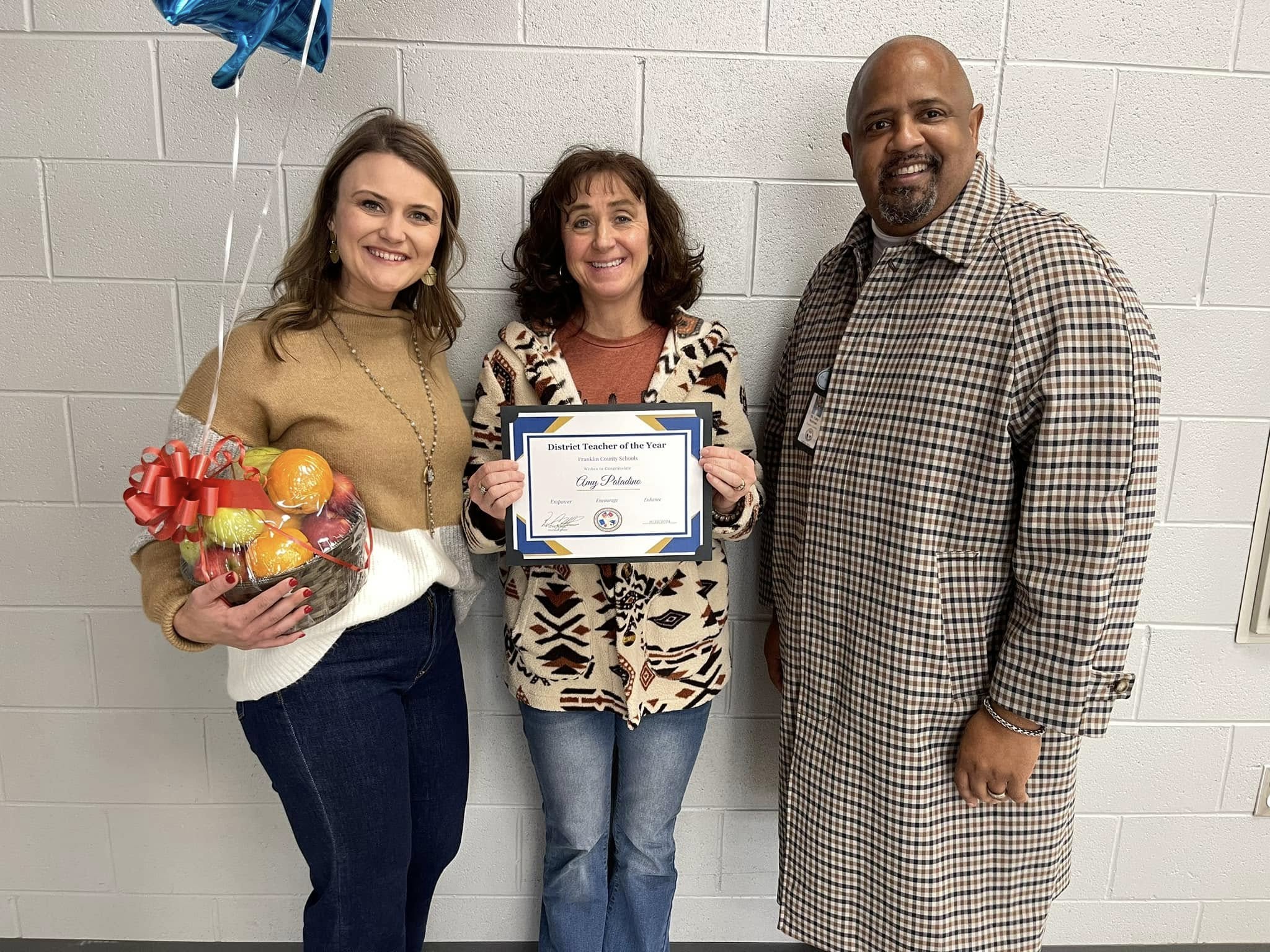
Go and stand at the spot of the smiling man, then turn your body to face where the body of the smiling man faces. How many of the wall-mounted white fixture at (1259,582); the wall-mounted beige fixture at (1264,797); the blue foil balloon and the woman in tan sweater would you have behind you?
2

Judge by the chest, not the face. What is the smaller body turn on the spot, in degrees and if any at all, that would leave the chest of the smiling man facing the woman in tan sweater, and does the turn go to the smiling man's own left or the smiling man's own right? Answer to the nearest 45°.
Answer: approximately 45° to the smiling man's own right

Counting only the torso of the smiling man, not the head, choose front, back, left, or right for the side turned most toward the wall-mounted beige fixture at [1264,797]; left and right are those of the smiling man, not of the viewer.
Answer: back

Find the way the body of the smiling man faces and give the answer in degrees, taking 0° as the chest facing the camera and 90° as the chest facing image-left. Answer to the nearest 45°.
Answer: approximately 45°

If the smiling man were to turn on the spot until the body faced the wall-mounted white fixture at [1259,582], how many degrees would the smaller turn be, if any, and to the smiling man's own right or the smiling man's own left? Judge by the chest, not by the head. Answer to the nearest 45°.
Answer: approximately 180°

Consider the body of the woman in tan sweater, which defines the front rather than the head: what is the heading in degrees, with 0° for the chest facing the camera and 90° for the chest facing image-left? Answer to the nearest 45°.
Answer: approximately 315°

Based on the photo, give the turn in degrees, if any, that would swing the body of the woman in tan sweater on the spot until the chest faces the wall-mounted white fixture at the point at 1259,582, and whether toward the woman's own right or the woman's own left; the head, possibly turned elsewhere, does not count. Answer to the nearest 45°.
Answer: approximately 45° to the woman's own left

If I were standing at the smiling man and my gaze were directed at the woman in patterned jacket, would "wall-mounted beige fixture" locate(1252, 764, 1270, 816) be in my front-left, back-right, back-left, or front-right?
back-right

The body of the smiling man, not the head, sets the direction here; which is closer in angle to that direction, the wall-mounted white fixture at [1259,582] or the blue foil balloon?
the blue foil balloon
